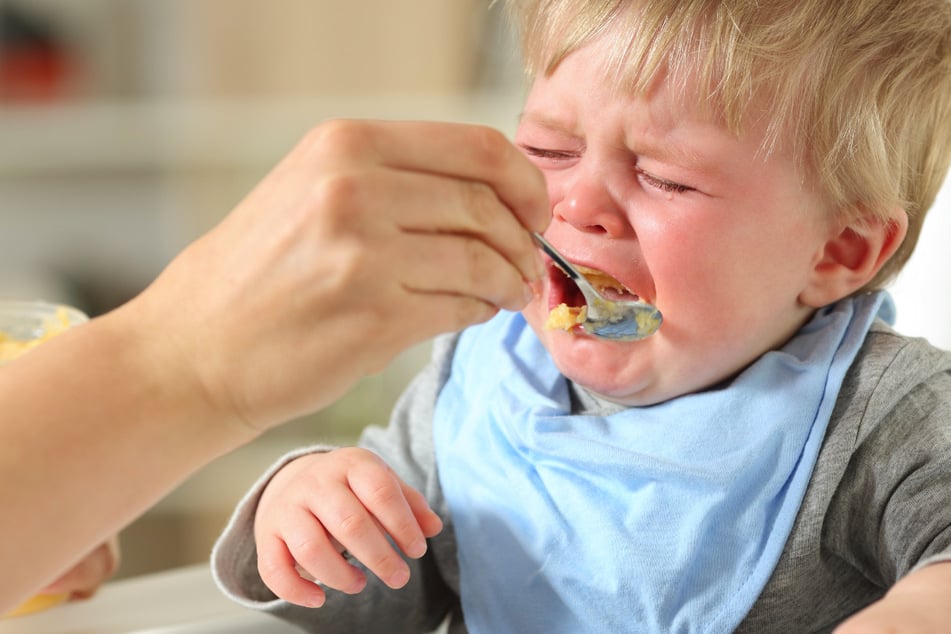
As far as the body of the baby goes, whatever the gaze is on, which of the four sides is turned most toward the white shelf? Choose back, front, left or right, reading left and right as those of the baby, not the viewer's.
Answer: right

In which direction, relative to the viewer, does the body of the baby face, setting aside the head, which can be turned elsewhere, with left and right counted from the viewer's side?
facing the viewer and to the left of the viewer

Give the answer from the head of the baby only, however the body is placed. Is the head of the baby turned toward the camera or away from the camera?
toward the camera

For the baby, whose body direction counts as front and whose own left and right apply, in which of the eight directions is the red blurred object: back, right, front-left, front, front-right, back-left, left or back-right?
right
